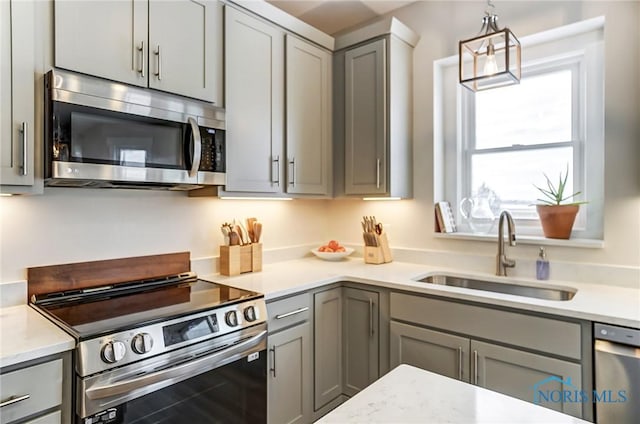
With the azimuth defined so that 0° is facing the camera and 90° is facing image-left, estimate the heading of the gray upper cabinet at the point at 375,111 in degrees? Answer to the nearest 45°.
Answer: approximately 45°

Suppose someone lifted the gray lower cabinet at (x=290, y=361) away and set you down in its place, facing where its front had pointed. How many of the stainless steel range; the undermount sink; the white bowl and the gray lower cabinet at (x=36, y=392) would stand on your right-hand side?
2

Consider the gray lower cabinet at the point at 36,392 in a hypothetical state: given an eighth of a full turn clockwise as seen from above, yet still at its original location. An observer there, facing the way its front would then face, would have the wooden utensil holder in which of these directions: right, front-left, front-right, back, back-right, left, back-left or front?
back-left

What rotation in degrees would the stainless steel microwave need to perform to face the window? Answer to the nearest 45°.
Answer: approximately 45° to its left

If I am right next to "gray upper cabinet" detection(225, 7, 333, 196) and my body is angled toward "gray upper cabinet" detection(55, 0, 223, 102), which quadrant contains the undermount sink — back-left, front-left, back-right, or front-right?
back-left

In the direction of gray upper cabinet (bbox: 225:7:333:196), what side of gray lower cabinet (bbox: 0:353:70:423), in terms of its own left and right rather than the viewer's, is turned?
left

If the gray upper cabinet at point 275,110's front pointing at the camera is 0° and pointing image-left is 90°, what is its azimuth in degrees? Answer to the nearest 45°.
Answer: approximately 315°
